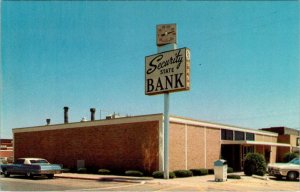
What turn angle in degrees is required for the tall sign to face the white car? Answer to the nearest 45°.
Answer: approximately 135° to its left

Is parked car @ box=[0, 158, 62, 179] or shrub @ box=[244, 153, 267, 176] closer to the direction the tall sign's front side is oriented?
the parked car

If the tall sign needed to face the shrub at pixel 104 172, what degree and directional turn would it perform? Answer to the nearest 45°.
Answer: approximately 90° to its right

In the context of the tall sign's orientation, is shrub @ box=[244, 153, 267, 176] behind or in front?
behind

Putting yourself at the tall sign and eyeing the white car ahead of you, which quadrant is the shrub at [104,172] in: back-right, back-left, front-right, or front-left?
back-left

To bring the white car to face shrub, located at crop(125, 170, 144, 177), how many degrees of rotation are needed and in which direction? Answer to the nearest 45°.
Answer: approximately 45° to its right

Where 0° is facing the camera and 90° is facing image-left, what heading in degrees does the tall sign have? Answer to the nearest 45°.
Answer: approximately 45°

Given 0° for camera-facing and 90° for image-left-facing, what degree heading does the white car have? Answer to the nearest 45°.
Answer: approximately 45°
